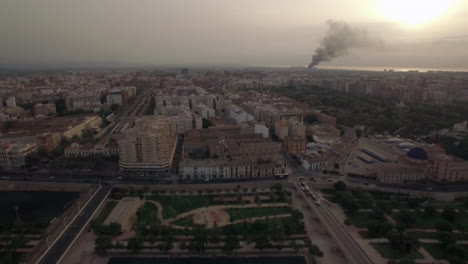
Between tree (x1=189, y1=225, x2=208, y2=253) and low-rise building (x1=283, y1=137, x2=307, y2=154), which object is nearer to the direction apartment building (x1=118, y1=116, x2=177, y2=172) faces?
the tree

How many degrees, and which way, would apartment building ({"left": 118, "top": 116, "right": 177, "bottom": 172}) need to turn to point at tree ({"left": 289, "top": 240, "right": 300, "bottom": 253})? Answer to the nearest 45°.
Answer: approximately 45° to its left

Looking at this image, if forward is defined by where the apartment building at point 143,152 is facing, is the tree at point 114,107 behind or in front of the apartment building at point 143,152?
behind

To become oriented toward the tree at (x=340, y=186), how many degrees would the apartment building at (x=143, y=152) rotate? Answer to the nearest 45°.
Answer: approximately 45° to its left

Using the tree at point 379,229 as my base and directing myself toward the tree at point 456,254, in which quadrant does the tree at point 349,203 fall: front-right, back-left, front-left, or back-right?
back-left

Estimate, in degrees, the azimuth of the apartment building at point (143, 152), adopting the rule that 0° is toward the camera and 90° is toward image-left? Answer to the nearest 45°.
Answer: approximately 0°

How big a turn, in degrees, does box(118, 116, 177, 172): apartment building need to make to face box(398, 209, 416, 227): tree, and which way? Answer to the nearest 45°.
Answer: approximately 45° to its left

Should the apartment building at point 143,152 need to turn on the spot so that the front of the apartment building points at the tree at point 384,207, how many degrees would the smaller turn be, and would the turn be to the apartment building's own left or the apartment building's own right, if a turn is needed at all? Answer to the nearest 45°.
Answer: approximately 45° to the apartment building's own left

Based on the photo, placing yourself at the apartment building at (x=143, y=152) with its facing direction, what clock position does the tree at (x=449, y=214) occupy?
The tree is roughly at 10 o'clock from the apartment building.

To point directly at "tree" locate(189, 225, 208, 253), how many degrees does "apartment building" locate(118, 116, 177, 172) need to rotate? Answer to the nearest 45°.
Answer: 0° — it already faces it

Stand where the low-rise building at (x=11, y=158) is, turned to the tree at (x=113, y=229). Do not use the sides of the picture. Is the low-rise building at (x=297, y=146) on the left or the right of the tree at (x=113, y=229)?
left

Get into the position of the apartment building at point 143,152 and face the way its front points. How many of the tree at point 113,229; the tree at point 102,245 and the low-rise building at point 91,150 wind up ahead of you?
2

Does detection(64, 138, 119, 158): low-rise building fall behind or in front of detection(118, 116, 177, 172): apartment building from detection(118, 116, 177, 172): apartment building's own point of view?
behind

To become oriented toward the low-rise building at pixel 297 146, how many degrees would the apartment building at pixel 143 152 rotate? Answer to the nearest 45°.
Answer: approximately 90° to its left
